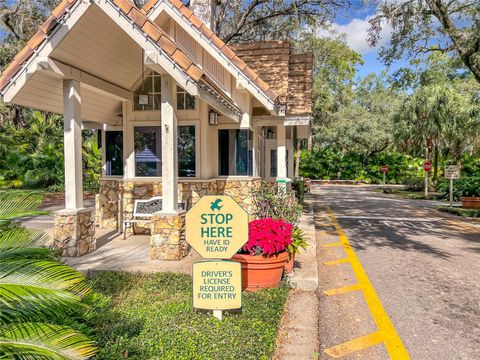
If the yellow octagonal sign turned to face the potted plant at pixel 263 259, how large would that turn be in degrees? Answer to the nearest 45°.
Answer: approximately 135° to its left

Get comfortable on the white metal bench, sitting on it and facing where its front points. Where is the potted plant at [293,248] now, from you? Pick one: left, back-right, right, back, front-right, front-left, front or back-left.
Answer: left

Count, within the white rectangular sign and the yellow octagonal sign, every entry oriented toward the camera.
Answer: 2

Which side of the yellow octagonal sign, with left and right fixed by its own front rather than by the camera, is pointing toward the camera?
front

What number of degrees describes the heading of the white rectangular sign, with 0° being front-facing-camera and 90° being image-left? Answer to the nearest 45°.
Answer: approximately 0°

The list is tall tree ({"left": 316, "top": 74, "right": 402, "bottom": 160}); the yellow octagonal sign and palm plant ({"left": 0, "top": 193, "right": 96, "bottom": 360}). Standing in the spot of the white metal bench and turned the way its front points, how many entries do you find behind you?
1

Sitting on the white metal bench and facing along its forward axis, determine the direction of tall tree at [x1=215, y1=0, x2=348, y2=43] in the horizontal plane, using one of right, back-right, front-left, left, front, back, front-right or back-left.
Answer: back

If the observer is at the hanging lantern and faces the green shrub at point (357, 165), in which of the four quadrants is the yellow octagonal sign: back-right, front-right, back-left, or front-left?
back-right

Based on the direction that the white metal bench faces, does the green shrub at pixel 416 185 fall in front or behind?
behind
